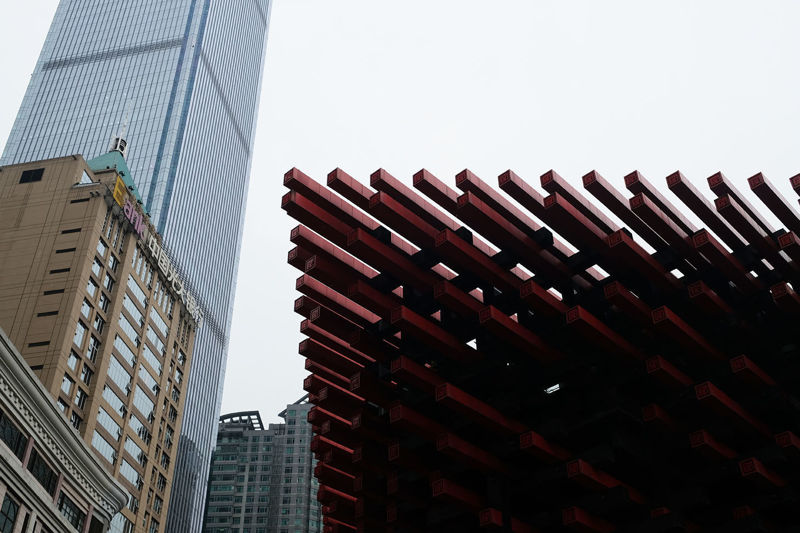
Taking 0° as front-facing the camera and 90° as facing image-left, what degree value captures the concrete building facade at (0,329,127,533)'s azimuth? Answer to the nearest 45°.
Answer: approximately 315°

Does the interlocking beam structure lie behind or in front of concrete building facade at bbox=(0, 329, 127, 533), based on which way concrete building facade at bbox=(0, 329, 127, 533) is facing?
in front
